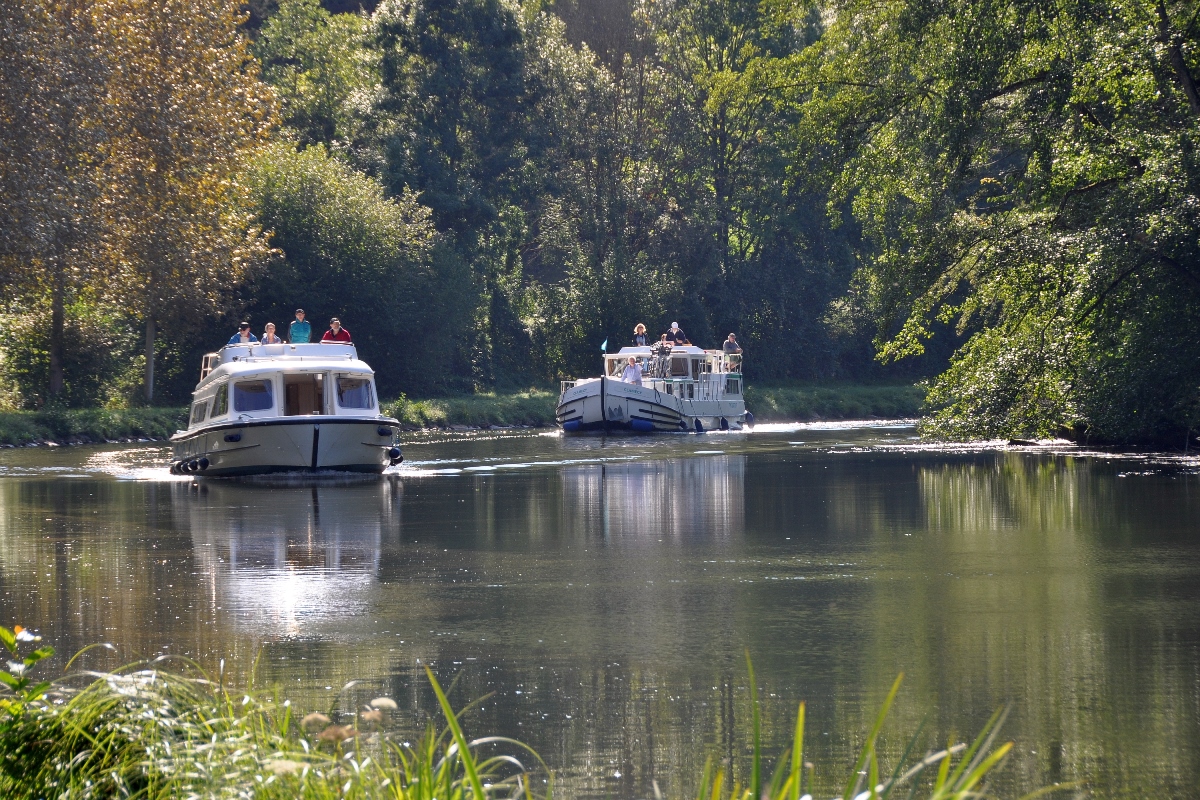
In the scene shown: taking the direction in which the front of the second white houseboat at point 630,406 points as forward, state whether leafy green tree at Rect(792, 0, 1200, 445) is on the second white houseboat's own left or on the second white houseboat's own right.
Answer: on the second white houseboat's own left

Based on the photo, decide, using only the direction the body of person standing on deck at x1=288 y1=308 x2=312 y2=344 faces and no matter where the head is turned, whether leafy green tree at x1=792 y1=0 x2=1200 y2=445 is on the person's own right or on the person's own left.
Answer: on the person's own left

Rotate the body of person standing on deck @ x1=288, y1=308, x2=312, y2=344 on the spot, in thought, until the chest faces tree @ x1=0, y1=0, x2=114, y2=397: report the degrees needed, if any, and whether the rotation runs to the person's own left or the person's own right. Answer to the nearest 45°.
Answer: approximately 135° to the person's own right

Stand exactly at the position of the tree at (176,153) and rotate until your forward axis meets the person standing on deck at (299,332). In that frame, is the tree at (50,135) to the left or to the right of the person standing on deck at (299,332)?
right

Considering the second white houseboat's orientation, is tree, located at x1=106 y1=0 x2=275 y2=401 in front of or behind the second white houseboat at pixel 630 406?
in front

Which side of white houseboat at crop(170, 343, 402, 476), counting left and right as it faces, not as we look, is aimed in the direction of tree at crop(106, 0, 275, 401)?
back

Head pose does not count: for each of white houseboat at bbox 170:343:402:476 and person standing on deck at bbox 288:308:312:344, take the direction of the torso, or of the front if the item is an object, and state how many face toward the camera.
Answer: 2

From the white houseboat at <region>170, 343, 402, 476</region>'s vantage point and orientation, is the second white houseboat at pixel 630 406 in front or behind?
behind

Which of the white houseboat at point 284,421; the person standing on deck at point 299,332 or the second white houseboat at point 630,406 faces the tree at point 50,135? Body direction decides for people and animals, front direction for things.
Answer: the second white houseboat

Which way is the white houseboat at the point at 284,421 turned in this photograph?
toward the camera
